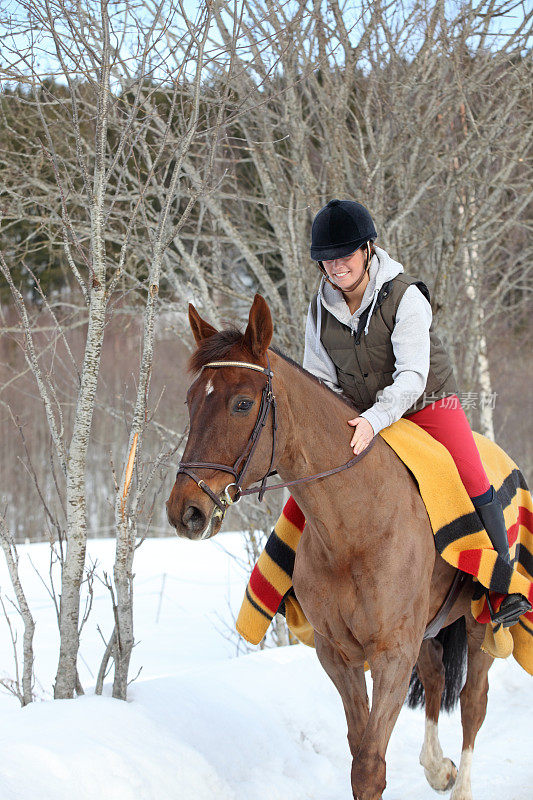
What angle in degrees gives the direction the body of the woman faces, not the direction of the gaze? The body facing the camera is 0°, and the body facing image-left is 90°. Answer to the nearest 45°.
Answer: approximately 45°

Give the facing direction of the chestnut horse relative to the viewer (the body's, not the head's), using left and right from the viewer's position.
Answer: facing the viewer and to the left of the viewer
